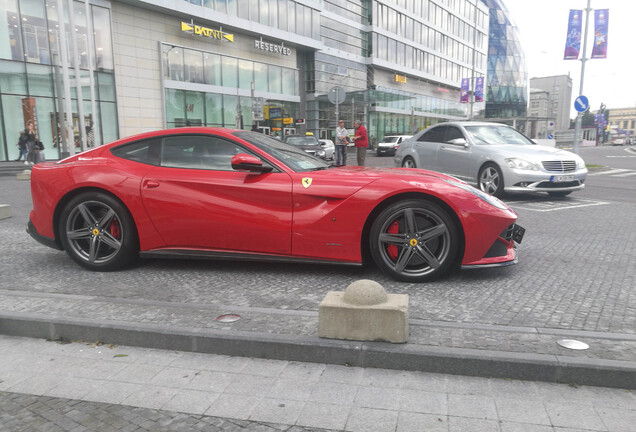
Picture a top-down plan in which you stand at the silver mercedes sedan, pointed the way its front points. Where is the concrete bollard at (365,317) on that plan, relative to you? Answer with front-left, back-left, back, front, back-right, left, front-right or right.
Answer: front-right

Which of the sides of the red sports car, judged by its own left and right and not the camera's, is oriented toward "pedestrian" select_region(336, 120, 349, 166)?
left

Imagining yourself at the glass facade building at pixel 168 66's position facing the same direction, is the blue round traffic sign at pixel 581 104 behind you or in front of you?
in front

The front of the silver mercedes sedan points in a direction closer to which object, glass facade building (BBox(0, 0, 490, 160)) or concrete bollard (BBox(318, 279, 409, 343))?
the concrete bollard

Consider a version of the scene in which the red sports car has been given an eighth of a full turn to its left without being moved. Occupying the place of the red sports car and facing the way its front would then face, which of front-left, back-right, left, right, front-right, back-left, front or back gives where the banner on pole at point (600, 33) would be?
front

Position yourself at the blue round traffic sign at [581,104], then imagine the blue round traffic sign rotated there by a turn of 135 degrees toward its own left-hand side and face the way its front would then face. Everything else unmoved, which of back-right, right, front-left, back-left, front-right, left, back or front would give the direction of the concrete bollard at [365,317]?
back-right

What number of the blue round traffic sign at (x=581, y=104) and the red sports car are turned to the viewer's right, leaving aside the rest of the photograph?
1

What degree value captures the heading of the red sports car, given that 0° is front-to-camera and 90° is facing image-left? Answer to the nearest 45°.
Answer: approximately 270°

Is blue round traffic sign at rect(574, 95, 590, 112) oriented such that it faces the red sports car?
yes

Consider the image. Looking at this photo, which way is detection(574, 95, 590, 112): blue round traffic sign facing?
toward the camera

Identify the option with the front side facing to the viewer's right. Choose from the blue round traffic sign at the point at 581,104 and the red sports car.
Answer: the red sports car

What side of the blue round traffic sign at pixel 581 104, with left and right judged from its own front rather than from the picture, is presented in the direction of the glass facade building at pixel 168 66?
right

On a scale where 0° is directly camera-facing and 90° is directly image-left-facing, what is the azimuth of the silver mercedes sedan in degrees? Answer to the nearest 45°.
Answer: approximately 315°
